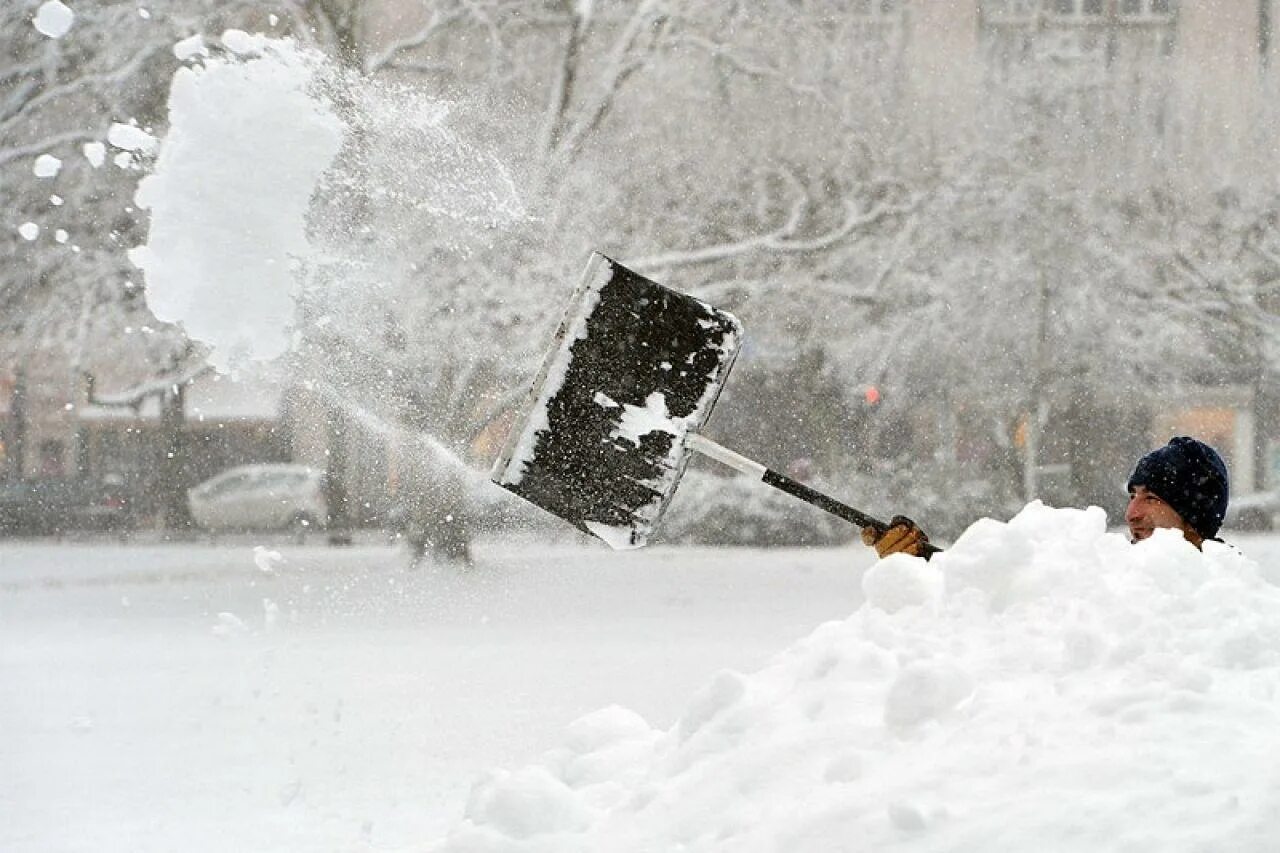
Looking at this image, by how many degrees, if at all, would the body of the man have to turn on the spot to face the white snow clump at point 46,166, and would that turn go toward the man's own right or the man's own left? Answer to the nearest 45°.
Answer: approximately 45° to the man's own right

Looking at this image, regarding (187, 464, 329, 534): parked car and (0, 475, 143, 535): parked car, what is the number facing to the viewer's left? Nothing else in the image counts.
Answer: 2

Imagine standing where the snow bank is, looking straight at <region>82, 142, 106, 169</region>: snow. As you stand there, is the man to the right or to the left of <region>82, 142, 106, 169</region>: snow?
right

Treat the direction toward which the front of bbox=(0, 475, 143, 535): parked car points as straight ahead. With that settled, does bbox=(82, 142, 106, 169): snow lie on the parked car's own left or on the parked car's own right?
on the parked car's own left

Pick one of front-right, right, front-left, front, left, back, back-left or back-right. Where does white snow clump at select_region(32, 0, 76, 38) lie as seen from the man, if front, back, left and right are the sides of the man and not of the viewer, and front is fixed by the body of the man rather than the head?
front-right

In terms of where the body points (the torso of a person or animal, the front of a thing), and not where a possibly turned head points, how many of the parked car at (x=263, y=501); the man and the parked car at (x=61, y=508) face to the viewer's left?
3

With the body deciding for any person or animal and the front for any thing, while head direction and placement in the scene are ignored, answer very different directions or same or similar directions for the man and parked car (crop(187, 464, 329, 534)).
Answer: same or similar directions

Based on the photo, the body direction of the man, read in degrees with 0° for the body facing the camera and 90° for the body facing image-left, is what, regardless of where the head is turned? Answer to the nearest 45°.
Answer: approximately 90°

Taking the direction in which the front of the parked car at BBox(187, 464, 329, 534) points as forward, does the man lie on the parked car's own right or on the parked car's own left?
on the parked car's own left

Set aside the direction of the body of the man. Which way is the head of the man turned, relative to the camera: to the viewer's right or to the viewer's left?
to the viewer's left

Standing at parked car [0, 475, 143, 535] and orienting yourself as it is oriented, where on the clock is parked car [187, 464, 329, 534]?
parked car [187, 464, 329, 534] is roughly at 7 o'clock from parked car [0, 475, 143, 535].

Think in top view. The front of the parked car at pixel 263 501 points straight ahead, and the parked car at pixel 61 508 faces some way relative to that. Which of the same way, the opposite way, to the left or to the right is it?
the same way

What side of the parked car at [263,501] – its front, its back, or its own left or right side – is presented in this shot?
left

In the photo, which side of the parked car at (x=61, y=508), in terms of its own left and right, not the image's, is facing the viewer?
left

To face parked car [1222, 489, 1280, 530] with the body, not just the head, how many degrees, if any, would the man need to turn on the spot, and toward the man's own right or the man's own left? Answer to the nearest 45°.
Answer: approximately 90° to the man's own right
